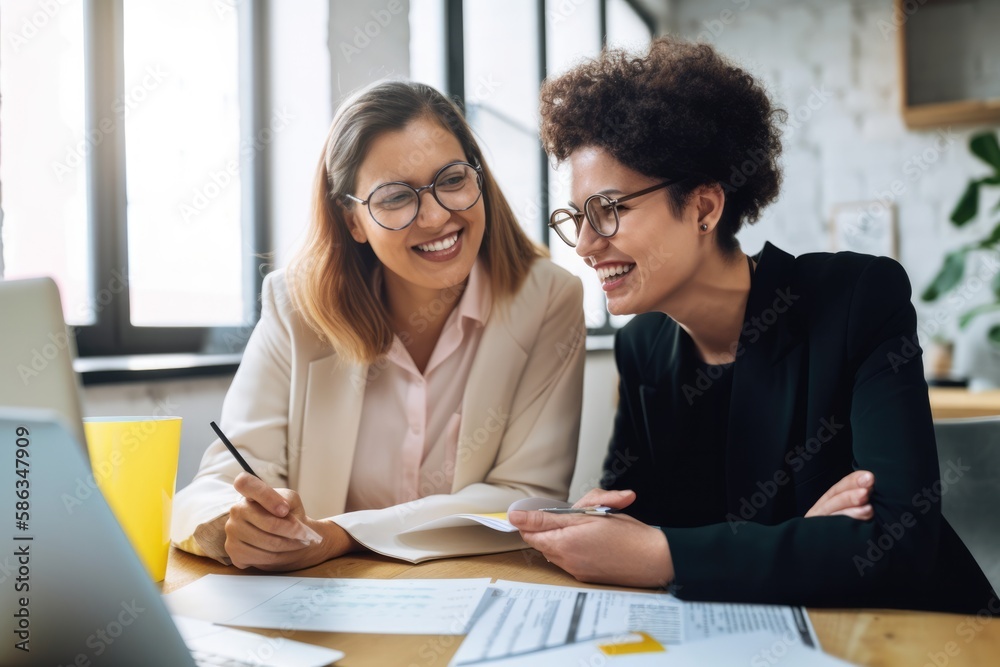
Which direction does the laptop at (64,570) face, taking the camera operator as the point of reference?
facing away from the viewer and to the right of the viewer

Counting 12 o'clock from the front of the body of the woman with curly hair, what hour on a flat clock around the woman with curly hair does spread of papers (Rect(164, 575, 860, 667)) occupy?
The spread of papers is roughly at 11 o'clock from the woman with curly hair.

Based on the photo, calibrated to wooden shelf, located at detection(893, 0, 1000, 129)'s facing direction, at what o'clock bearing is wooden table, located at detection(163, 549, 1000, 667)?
The wooden table is roughly at 12 o'clock from the wooden shelf.

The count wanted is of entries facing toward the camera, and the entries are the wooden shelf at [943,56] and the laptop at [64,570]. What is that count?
1

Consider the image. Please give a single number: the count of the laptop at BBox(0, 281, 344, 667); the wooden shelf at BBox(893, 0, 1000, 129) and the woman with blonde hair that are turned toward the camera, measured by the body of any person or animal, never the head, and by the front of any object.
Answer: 2

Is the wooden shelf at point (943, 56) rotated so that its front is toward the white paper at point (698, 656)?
yes

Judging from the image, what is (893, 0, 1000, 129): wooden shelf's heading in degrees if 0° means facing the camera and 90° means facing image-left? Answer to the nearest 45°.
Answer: approximately 0°

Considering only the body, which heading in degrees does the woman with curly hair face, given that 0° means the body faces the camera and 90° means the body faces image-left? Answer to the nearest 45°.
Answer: approximately 45°
